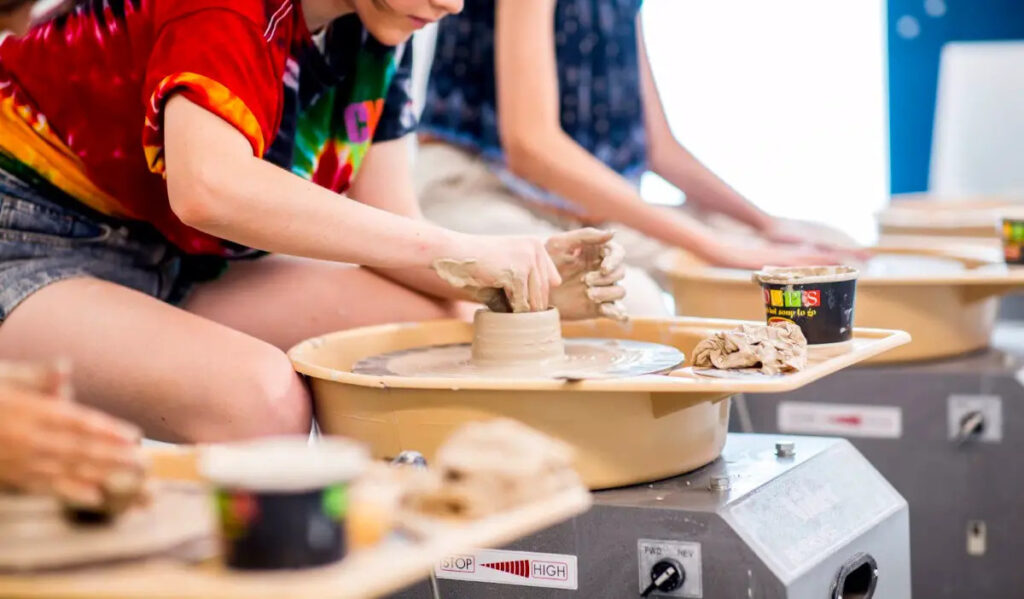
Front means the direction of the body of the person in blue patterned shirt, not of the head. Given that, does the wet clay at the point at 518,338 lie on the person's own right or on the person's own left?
on the person's own right

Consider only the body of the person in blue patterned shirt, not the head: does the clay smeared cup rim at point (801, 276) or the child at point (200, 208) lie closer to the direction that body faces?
the clay smeared cup rim

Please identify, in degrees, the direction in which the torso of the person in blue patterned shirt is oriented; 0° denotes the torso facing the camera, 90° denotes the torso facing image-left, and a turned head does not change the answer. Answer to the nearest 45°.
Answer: approximately 270°

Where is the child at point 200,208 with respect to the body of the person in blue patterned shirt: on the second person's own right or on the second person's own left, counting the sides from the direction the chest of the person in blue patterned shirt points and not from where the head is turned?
on the second person's own right

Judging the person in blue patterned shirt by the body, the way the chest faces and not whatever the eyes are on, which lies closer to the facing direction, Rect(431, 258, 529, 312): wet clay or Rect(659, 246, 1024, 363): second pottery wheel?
the second pottery wheel

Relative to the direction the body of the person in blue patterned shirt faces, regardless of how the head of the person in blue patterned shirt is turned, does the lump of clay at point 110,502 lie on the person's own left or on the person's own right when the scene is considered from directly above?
on the person's own right

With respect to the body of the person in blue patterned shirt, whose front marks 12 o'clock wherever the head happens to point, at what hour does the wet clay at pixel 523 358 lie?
The wet clay is roughly at 3 o'clock from the person in blue patterned shirt.

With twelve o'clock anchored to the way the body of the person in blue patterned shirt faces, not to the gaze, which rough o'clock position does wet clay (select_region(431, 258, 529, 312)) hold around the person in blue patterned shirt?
The wet clay is roughly at 3 o'clock from the person in blue patterned shirt.

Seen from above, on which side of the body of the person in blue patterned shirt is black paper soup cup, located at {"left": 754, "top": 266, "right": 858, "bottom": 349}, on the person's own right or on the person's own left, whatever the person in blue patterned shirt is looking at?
on the person's own right

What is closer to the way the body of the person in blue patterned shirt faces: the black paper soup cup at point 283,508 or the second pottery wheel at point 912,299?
the second pottery wheel

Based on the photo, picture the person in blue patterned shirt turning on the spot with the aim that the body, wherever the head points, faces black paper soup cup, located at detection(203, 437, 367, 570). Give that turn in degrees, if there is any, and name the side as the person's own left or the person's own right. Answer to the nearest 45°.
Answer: approximately 90° to the person's own right
